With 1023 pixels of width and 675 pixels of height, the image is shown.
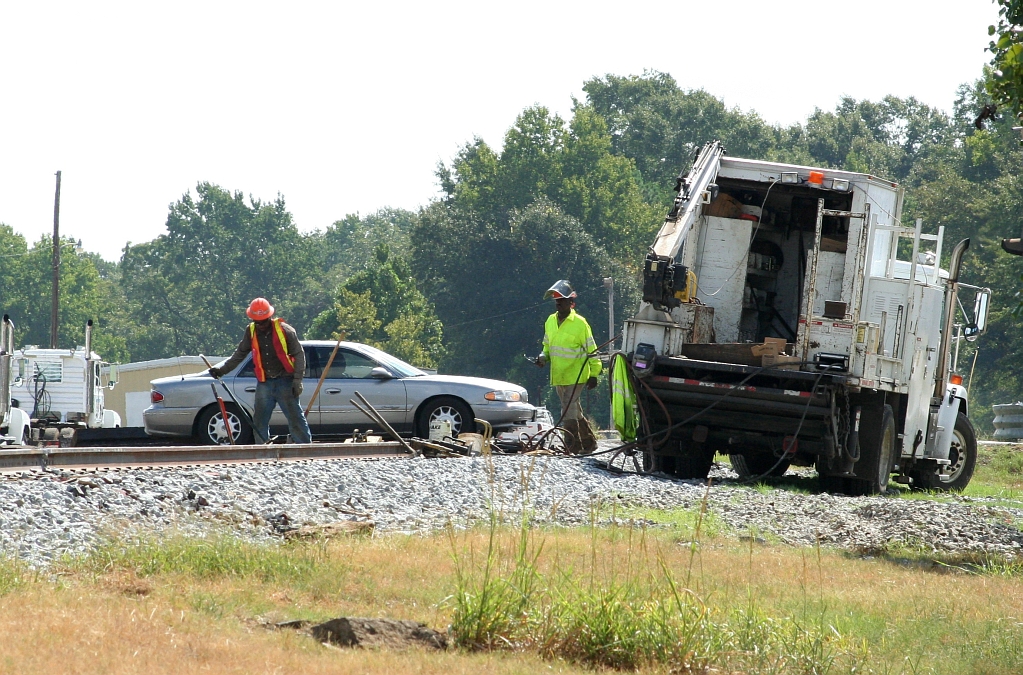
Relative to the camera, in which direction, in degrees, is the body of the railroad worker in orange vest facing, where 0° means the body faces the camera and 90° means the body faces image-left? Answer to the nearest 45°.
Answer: approximately 0°

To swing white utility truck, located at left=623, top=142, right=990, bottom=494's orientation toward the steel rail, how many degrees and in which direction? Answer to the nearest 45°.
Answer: approximately 180°

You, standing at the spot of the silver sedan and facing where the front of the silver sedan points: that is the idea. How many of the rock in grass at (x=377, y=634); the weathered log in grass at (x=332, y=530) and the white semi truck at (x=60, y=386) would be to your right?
2

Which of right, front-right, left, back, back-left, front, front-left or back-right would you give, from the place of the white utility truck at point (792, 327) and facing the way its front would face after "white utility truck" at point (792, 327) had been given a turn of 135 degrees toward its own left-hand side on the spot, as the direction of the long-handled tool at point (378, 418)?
front

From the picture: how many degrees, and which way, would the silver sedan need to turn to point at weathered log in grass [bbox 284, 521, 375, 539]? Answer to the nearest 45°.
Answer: approximately 90° to its right

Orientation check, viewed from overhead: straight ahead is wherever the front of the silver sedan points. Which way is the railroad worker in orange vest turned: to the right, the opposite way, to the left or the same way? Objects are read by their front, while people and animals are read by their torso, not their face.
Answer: to the right

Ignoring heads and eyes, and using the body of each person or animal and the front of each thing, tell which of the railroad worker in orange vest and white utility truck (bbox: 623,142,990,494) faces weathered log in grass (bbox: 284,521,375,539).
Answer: the railroad worker in orange vest

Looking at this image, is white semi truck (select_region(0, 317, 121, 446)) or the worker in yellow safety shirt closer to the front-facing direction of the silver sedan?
the worker in yellow safety shirt

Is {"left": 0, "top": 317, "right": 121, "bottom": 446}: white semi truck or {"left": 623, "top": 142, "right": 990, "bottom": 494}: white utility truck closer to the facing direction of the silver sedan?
the white utility truck

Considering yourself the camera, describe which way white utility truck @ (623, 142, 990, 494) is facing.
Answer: facing away from the viewer and to the right of the viewer

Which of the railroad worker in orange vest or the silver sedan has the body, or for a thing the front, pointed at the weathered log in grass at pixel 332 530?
the railroad worker in orange vest

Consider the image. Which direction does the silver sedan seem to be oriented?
to the viewer's right
